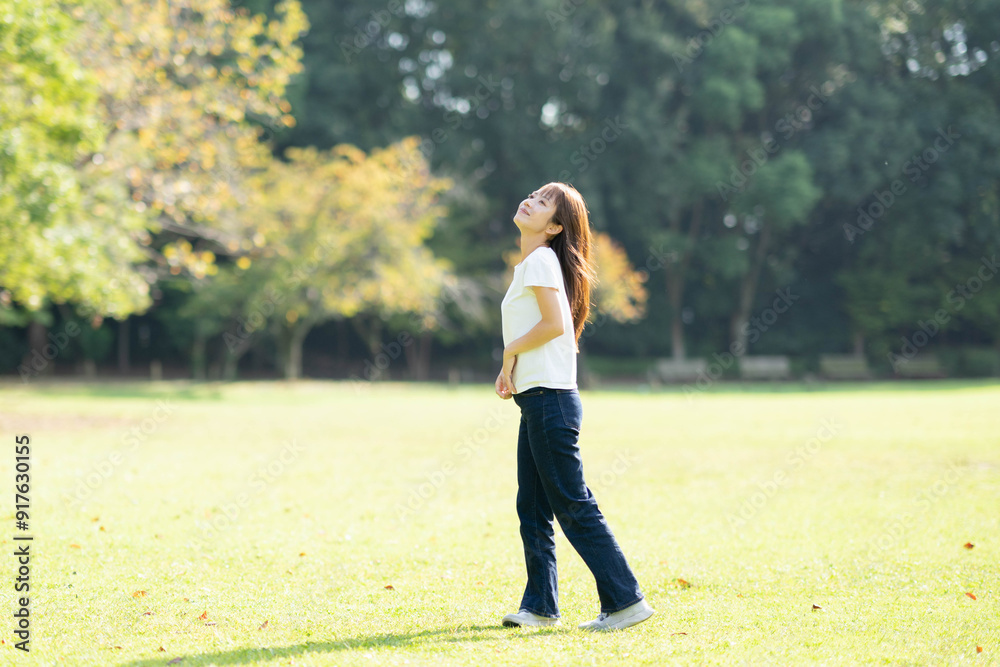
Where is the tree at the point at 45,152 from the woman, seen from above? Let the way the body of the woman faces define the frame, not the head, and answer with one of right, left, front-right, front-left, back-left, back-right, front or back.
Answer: front-right

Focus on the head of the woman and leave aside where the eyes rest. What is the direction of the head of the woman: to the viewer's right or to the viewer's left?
to the viewer's left

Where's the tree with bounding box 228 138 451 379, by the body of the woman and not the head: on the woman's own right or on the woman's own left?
on the woman's own right

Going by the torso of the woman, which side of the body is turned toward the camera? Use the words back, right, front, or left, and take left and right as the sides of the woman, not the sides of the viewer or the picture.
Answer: left
